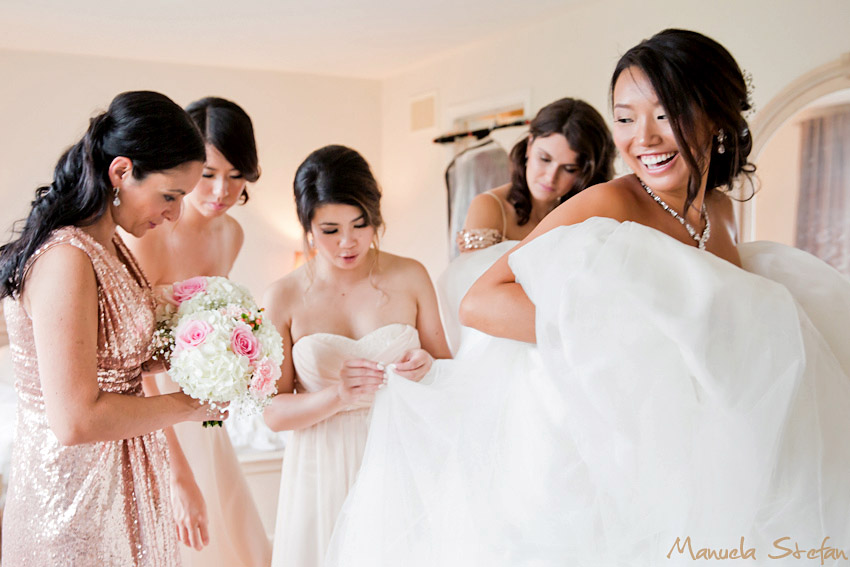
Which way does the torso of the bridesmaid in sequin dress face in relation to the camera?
to the viewer's right

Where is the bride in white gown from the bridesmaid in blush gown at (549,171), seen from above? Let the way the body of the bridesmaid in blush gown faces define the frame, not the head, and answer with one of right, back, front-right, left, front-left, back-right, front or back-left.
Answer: front-right

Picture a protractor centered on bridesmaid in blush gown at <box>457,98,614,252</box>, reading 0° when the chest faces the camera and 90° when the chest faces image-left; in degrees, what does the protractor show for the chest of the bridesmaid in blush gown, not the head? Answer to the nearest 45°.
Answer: approximately 315°

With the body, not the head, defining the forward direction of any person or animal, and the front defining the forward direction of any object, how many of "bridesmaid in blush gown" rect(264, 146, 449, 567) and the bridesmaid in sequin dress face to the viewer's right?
1

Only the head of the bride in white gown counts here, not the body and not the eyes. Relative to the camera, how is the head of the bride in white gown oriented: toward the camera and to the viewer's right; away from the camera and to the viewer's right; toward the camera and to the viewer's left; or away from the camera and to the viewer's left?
toward the camera and to the viewer's left

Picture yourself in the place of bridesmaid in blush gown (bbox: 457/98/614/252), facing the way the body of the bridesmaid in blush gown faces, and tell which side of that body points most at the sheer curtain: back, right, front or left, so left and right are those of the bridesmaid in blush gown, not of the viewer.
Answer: left
